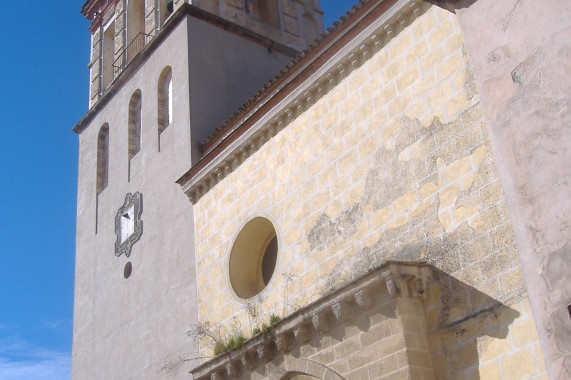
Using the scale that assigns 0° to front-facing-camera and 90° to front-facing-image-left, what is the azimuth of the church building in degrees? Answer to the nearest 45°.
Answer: approximately 45°
